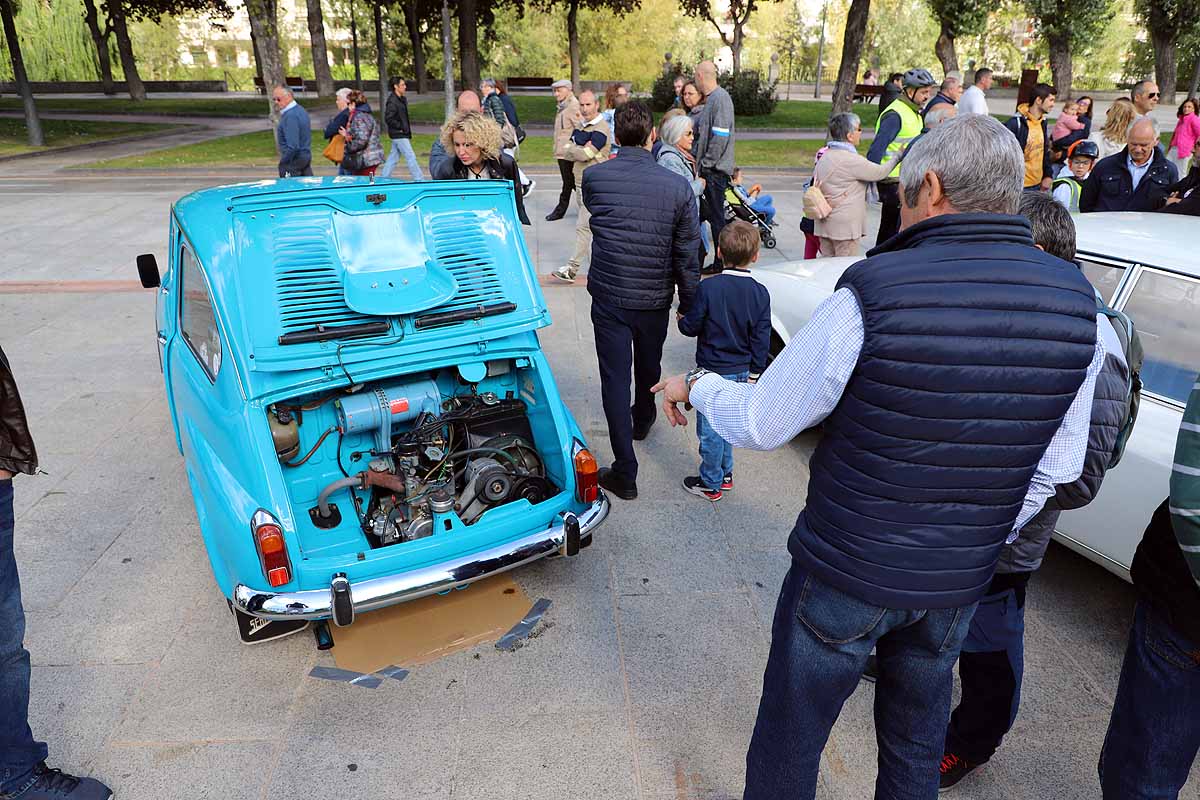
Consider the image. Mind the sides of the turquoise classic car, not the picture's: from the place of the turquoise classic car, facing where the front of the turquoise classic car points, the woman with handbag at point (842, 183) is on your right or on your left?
on your right

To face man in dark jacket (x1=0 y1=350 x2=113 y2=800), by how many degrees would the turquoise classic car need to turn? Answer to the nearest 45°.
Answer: approximately 135° to its left

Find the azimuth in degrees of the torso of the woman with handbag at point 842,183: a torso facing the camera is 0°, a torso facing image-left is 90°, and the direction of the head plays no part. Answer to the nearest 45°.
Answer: approximately 225°

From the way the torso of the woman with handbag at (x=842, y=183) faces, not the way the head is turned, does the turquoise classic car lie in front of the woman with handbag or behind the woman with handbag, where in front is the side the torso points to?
behind

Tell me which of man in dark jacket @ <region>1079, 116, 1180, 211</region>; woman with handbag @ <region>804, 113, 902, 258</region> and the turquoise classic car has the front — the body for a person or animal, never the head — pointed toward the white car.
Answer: the man in dark jacket

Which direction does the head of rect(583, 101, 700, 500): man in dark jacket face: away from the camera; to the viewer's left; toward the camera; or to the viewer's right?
away from the camera

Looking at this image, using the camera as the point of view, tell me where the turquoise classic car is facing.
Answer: facing away from the viewer

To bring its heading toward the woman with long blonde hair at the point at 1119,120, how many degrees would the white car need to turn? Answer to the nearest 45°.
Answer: approximately 45° to its right

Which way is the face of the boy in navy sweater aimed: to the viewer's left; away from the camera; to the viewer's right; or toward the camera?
away from the camera

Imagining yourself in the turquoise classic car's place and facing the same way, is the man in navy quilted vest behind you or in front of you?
behind

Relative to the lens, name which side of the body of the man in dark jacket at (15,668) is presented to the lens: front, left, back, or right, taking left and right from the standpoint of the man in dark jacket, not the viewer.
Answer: right
